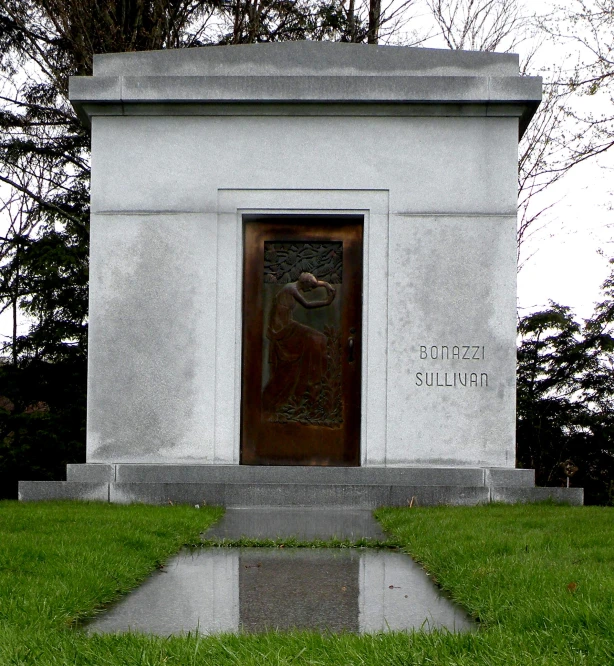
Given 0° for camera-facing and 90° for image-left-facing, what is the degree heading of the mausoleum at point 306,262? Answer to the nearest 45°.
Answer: approximately 0°
